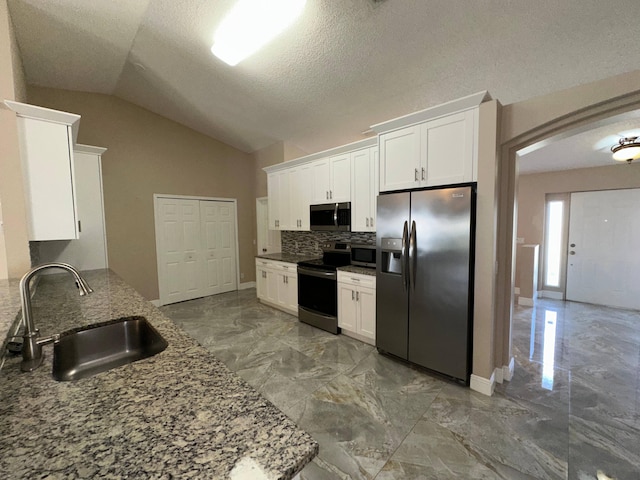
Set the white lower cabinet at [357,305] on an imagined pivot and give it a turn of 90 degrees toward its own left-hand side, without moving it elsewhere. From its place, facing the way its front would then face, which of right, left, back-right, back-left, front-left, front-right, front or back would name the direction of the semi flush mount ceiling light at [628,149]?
front-left

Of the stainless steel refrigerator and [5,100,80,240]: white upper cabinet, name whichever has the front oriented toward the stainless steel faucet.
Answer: the stainless steel refrigerator

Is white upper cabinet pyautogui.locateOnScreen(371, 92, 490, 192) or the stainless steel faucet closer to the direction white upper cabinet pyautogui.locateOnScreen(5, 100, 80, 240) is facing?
the white upper cabinet

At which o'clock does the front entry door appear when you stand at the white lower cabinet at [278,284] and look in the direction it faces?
The front entry door is roughly at 8 o'clock from the white lower cabinet.

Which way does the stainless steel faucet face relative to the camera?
to the viewer's right

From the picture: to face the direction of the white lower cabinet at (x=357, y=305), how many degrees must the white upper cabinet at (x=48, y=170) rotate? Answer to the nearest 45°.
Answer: approximately 45° to its right

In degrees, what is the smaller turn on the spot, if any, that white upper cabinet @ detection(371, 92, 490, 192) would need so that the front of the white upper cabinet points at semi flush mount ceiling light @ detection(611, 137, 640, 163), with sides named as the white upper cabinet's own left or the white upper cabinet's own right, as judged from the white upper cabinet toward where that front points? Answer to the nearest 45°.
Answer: approximately 180°

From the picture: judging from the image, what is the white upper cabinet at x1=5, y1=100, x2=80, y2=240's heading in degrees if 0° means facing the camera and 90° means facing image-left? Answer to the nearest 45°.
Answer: approximately 270°

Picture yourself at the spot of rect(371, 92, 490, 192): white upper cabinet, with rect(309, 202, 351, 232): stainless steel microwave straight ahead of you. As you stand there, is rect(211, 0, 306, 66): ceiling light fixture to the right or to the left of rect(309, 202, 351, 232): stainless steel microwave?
left

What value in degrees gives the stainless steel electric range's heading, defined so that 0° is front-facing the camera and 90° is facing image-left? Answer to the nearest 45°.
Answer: approximately 45°

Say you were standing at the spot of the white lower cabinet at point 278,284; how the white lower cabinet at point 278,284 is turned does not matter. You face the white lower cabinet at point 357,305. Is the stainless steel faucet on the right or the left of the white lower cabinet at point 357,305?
right
